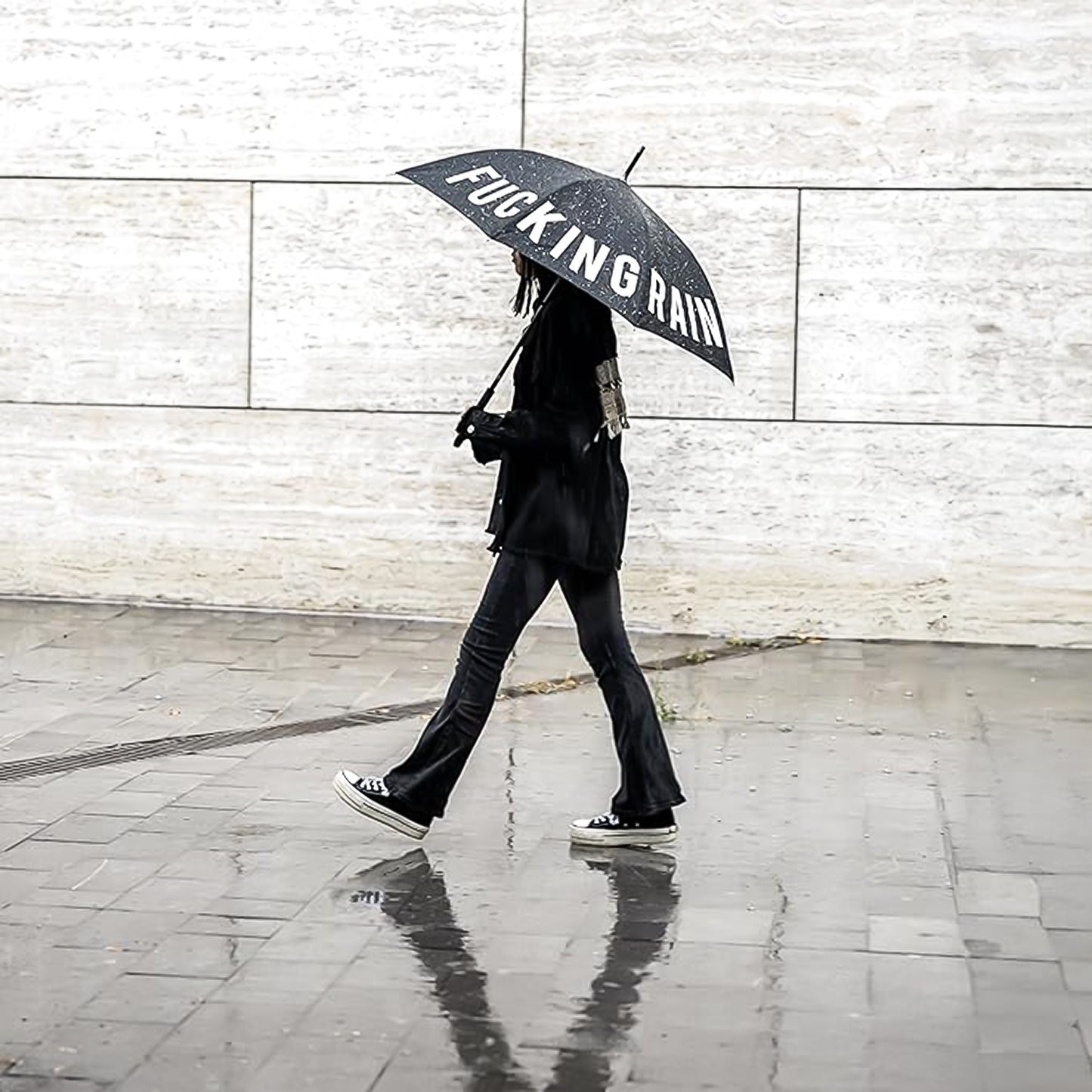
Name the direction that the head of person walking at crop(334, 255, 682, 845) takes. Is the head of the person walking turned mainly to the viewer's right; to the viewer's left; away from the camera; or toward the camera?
to the viewer's left

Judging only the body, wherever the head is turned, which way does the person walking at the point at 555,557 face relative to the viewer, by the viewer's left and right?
facing to the left of the viewer
